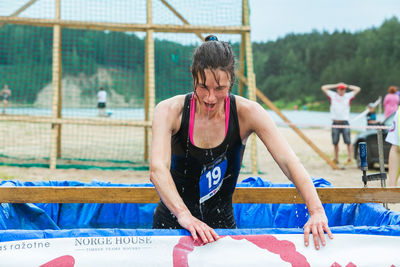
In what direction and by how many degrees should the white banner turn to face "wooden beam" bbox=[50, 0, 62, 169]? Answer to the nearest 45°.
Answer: approximately 180°

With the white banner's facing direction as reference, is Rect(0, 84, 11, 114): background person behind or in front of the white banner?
behind

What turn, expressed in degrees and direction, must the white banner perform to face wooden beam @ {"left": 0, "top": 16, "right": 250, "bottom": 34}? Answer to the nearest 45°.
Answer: approximately 180°

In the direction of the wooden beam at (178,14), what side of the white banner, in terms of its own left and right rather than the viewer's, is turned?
back

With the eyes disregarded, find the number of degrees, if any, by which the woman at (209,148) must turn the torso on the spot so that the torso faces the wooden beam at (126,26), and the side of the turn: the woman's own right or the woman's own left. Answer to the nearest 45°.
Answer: approximately 180°

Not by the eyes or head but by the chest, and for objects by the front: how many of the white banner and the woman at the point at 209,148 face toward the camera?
2

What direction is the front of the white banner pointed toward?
toward the camera

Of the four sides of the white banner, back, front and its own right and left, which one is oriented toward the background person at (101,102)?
back

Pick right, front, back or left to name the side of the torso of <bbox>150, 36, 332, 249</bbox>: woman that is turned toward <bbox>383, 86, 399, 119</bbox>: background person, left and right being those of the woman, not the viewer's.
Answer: back

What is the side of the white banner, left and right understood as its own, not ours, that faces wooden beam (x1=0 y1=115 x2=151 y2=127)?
back
